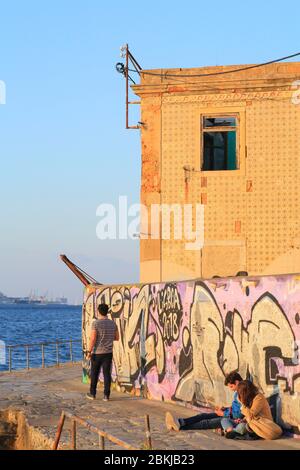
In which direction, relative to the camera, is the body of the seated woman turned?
to the viewer's left

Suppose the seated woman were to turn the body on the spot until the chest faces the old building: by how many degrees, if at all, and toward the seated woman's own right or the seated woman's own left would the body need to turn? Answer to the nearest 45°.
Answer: approximately 90° to the seated woman's own right

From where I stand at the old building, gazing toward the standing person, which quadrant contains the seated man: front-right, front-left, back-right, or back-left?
front-left

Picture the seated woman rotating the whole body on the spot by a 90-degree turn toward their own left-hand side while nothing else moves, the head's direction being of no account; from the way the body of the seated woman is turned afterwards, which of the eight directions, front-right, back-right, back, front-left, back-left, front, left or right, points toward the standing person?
back-right

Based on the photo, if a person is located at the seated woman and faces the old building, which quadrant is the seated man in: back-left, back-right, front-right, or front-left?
front-left

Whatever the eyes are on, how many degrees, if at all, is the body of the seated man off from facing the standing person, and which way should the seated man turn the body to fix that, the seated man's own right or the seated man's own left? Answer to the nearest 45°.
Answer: approximately 45° to the seated man's own right

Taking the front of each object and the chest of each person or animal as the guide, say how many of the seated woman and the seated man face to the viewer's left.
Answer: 2

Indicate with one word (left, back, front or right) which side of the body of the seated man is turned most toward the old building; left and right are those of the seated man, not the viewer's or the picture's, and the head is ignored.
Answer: right

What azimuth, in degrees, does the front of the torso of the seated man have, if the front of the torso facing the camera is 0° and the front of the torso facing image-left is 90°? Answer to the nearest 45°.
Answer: approximately 90°

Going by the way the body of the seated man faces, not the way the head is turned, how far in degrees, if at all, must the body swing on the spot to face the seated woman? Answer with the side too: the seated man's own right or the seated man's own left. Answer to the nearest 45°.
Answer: approximately 135° to the seated man's own left
